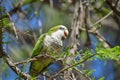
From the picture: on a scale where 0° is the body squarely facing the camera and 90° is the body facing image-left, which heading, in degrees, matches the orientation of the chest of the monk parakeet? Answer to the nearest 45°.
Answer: approximately 315°
